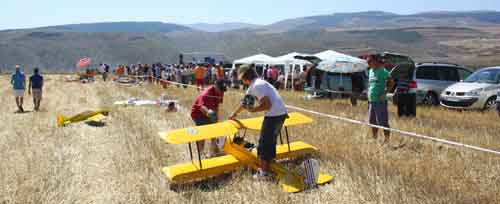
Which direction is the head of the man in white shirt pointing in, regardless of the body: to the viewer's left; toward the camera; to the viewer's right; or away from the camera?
to the viewer's left

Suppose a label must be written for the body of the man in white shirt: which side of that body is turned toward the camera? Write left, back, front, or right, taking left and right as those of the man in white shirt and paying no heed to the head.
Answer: left

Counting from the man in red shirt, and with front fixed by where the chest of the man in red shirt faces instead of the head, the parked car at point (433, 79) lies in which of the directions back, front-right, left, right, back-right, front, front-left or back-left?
front-left

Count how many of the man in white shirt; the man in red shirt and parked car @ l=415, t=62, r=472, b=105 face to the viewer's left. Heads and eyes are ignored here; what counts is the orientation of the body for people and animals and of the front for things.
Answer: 1

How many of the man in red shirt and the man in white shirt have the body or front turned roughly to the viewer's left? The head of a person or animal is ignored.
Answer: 1

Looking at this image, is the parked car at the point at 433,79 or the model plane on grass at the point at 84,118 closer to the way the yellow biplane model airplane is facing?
the model plane on grass

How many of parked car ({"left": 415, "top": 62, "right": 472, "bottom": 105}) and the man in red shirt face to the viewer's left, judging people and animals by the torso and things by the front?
0

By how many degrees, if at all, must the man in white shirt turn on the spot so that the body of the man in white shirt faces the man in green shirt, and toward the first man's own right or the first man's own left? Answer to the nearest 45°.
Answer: approximately 135° to the first man's own right

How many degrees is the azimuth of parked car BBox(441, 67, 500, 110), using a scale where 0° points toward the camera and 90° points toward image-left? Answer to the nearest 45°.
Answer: approximately 45°

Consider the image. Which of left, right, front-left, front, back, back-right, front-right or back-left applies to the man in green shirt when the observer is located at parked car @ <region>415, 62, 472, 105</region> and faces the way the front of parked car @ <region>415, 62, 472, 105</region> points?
right

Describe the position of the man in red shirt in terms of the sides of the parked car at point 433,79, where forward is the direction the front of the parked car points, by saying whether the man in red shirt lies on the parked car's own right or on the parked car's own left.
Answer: on the parked car's own right

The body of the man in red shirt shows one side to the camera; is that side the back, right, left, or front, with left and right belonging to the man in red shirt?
right

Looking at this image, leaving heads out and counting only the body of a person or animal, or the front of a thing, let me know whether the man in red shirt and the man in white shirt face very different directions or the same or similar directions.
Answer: very different directions
